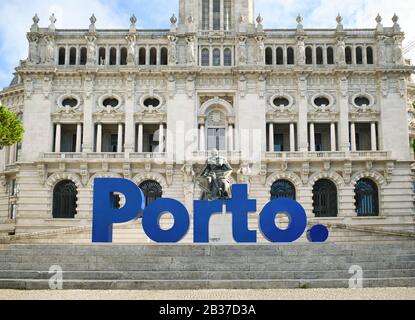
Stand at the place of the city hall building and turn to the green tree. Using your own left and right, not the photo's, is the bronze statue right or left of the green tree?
left

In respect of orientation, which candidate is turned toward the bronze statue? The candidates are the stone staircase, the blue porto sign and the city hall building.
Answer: the city hall building

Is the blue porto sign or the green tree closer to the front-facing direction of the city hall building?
the blue porto sign

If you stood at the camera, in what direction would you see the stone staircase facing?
facing the viewer

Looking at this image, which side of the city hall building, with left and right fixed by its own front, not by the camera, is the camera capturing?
front

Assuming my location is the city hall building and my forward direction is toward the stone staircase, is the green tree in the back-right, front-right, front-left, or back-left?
front-right

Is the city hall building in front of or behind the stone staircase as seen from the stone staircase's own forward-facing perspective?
behind

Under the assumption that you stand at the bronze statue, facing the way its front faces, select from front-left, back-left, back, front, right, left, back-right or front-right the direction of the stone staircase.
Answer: front

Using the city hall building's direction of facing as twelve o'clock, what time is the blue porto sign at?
The blue porto sign is roughly at 12 o'clock from the city hall building.

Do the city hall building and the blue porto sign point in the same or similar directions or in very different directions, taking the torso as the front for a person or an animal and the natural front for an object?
same or similar directions

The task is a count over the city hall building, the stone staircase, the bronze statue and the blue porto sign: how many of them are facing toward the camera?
4

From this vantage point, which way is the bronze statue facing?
toward the camera

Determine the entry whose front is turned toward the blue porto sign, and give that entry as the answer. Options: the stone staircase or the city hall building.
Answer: the city hall building

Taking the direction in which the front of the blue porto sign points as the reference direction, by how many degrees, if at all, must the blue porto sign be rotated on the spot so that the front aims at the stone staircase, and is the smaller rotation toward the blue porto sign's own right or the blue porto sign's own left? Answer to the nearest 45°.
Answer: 0° — it already faces it

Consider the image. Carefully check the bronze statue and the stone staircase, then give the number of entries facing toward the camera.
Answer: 2

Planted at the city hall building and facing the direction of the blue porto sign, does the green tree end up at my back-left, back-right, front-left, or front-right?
front-right

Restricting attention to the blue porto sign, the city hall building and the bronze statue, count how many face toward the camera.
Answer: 3

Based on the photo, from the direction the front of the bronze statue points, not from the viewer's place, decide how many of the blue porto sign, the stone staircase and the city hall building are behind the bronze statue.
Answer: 1

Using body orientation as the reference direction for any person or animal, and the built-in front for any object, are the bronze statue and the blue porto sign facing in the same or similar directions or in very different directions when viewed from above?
same or similar directions

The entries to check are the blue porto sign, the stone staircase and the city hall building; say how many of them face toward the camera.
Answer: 3

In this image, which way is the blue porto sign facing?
toward the camera

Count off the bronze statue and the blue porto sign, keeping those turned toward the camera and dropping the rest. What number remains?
2
